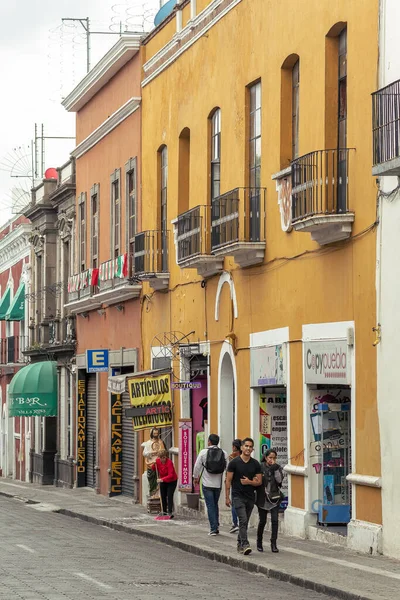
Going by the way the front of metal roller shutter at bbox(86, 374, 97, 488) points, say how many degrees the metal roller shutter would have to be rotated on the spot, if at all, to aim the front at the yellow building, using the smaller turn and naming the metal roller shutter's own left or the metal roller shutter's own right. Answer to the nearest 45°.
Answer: approximately 45° to the metal roller shutter's own left
